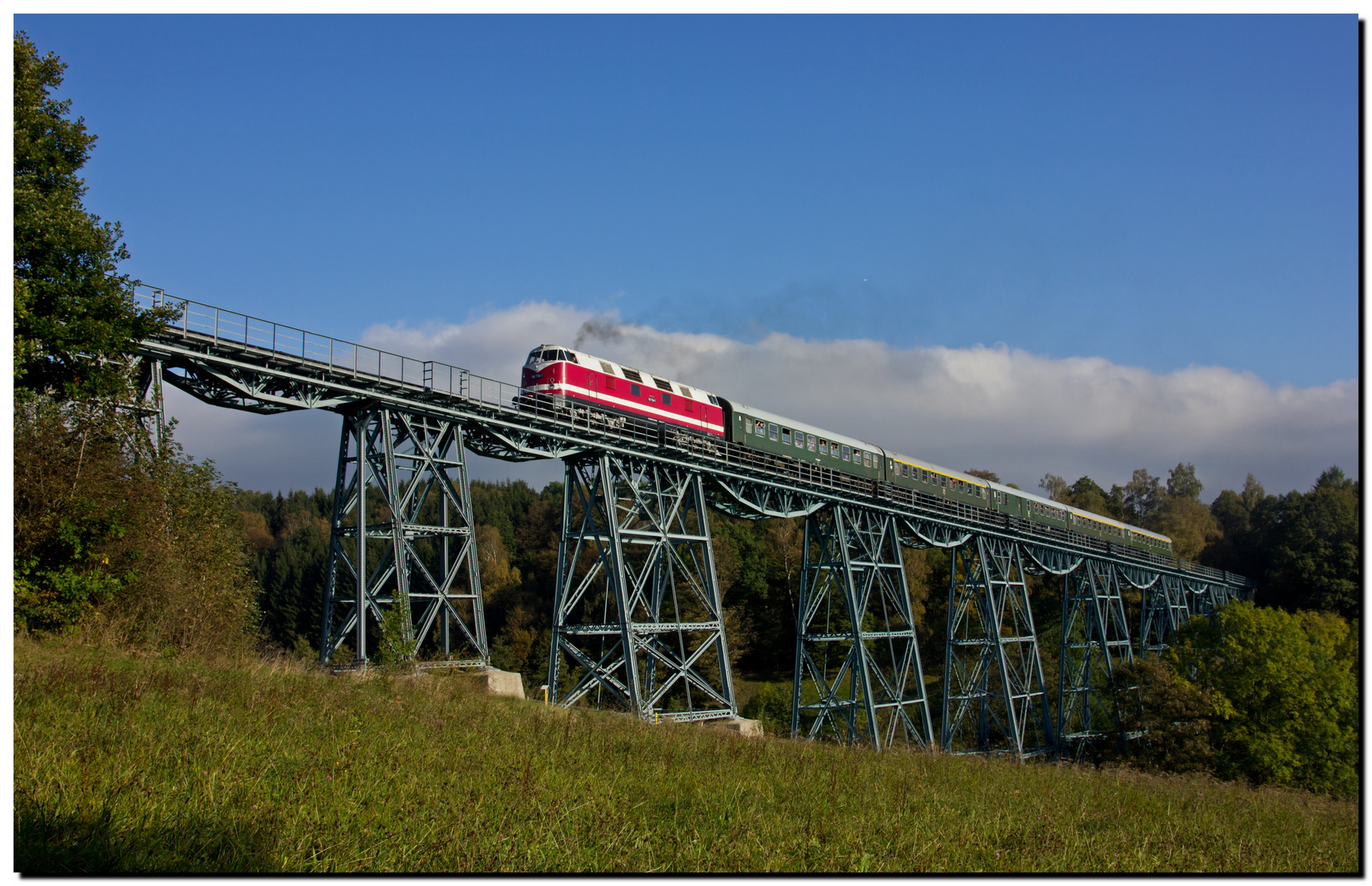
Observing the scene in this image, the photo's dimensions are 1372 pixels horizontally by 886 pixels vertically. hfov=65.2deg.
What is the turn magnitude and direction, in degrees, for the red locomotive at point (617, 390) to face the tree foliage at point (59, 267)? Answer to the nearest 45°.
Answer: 0° — it already faces it

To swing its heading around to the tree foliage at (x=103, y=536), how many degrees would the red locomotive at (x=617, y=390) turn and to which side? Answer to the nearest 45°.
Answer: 0° — it already faces it

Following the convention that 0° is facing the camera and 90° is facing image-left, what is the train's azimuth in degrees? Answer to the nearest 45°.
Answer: approximately 45°

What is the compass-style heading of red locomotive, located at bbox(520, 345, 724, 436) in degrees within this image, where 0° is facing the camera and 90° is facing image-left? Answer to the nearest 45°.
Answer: approximately 45°

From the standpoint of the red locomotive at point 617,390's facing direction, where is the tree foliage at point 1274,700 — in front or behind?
behind

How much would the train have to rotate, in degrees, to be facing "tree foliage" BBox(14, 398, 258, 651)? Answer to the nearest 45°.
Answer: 0° — it already faces it

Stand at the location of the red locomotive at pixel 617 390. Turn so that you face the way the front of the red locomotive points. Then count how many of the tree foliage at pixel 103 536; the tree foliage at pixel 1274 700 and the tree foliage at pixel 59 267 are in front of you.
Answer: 2
